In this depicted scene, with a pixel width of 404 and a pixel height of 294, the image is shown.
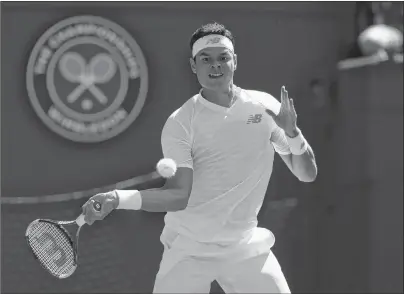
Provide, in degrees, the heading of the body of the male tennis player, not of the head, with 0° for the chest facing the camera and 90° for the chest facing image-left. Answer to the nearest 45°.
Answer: approximately 0°
